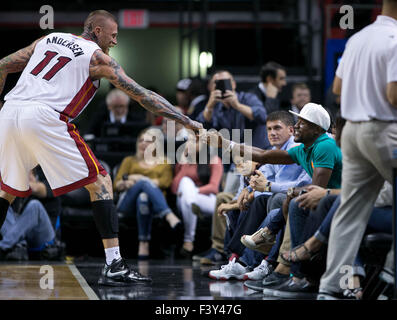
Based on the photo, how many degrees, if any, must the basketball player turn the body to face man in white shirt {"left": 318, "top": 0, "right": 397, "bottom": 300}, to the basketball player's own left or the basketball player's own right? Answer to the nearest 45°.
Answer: approximately 90° to the basketball player's own right

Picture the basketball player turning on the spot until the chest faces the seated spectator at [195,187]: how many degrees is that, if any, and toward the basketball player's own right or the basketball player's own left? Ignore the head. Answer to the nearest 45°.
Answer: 0° — they already face them

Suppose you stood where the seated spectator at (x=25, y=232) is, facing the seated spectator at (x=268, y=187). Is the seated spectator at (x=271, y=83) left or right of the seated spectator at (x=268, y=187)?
left

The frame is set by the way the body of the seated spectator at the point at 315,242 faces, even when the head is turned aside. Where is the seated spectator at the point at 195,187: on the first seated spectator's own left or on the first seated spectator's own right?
on the first seated spectator's own right

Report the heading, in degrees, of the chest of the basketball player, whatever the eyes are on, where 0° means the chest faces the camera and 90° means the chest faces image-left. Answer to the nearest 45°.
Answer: approximately 225°

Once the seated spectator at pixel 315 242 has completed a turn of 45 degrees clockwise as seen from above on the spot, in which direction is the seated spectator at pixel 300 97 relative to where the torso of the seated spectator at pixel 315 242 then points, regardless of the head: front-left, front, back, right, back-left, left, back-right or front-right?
front-right

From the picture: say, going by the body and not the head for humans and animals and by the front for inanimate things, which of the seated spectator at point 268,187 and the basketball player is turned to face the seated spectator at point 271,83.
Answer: the basketball player

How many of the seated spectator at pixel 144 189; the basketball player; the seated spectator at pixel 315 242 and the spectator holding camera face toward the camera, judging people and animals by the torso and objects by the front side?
2

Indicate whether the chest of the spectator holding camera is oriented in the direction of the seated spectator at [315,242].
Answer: yes

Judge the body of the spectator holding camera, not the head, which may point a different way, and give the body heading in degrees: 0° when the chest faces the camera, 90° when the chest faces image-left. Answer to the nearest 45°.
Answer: approximately 0°

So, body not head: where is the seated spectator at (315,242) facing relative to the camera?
to the viewer's left

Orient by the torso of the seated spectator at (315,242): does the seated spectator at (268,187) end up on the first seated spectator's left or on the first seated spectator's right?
on the first seated spectator's right

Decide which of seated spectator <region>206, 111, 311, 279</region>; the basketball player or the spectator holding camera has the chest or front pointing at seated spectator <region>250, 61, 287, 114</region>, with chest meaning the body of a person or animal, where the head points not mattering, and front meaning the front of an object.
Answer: the basketball player
